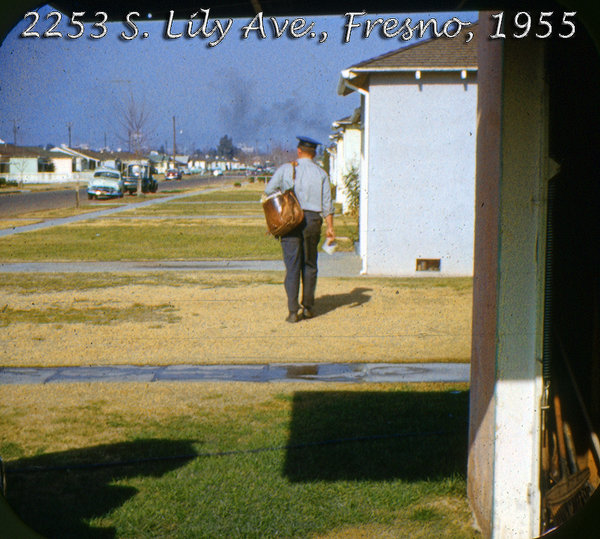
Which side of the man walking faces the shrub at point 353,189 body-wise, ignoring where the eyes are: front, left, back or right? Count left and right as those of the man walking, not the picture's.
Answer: front

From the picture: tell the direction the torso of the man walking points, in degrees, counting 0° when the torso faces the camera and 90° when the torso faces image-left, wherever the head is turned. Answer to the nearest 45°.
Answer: approximately 180°

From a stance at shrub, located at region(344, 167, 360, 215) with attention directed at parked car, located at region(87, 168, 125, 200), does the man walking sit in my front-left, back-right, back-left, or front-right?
back-left

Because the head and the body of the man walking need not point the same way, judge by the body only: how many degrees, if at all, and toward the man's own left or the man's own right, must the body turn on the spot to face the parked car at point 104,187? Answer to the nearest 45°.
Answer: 0° — they already face it

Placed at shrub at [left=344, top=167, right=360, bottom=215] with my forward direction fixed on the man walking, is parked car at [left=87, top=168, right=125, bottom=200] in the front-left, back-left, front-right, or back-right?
back-right
